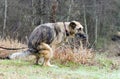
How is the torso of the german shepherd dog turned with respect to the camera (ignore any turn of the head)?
to the viewer's right
